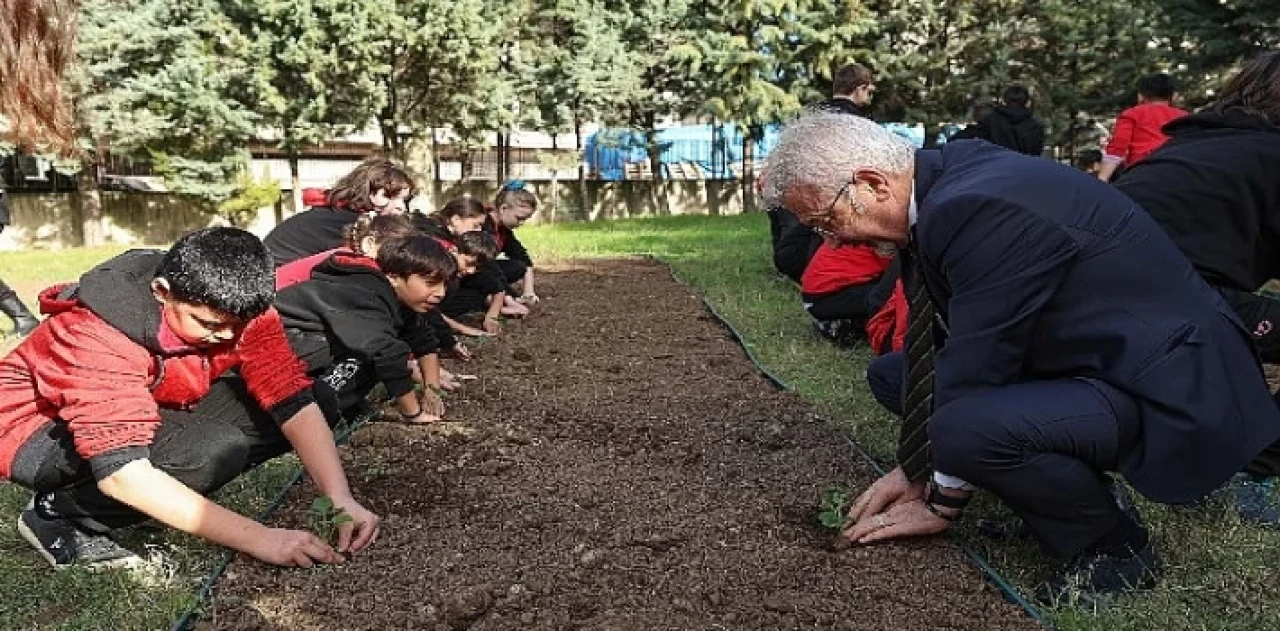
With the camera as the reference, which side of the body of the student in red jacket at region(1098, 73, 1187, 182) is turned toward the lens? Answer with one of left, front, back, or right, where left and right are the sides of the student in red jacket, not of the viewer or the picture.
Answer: back

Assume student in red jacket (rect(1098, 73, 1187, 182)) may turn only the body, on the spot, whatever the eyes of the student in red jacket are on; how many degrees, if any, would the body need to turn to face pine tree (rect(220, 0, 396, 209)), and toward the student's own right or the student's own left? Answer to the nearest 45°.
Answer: approximately 45° to the student's own left

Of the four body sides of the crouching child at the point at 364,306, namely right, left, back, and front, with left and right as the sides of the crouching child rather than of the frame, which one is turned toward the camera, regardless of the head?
right

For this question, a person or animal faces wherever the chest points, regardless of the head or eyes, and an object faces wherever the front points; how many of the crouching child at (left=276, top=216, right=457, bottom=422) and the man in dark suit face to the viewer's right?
1

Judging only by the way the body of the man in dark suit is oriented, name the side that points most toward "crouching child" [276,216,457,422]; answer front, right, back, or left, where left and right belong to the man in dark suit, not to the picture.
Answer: front

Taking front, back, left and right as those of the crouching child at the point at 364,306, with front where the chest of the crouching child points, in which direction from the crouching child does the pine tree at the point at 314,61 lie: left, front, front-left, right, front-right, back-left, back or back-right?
left

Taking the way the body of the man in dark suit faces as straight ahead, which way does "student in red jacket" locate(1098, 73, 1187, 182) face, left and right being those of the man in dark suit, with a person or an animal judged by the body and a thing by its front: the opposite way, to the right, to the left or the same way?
to the right

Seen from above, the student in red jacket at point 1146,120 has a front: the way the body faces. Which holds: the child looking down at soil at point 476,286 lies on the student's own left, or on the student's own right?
on the student's own left

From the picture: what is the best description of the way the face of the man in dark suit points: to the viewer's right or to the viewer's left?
to the viewer's left

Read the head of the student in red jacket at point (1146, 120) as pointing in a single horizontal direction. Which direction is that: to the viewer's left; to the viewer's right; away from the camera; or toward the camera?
away from the camera

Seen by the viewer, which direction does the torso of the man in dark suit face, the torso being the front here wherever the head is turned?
to the viewer's left

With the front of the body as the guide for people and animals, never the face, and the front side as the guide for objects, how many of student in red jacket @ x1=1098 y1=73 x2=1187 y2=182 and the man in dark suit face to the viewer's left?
1

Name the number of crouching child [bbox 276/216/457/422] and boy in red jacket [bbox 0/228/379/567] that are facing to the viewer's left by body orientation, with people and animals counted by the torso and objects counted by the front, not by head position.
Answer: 0

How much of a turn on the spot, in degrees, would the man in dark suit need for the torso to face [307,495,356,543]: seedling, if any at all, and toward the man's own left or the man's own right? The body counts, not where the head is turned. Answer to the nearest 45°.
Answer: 0° — they already face it

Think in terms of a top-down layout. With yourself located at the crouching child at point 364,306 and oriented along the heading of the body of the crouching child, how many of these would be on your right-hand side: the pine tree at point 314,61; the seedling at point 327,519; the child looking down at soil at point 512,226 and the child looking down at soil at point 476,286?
1

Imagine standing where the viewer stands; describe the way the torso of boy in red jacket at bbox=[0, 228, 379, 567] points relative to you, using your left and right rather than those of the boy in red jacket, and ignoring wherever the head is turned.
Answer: facing the viewer and to the right of the viewer
